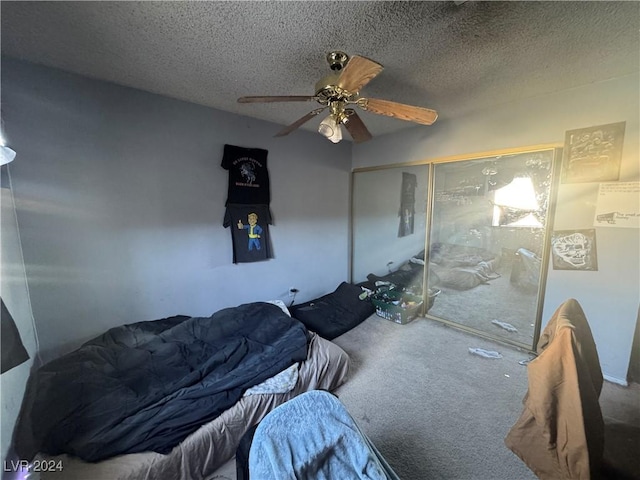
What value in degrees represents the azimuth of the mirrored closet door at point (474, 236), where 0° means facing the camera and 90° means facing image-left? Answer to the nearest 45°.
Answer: approximately 45°

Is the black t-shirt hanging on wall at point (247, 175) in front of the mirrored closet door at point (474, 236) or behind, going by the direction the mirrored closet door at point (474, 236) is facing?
in front

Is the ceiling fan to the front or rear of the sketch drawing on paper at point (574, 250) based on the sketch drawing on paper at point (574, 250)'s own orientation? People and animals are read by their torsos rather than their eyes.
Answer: to the front

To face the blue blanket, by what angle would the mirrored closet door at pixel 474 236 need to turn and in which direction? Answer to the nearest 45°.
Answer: approximately 45° to its left

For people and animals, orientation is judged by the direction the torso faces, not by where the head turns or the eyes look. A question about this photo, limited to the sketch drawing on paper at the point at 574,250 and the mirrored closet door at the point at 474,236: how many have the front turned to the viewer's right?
0

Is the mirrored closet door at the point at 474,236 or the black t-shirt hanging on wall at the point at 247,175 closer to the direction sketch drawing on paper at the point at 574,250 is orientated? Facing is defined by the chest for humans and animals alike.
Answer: the black t-shirt hanging on wall

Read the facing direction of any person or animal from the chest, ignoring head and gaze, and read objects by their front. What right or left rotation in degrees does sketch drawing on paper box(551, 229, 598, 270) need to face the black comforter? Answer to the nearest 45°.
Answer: approximately 45° to its right

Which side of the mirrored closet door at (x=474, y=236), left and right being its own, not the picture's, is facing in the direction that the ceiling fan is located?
front

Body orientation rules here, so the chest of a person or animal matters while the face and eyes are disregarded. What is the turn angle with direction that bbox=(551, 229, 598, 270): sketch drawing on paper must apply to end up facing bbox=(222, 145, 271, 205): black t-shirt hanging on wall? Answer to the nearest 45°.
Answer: approximately 45° to its right
